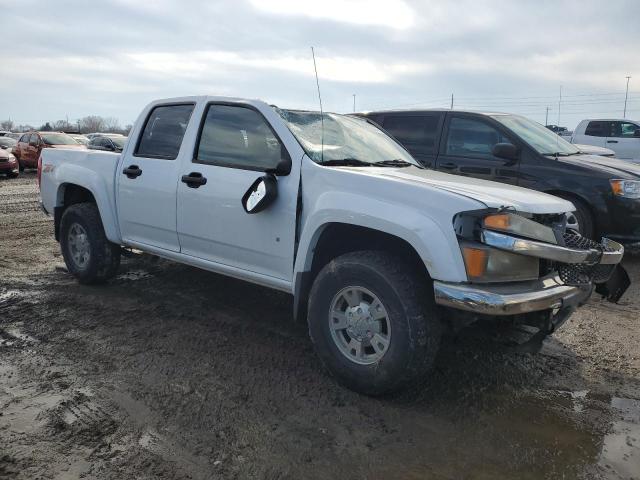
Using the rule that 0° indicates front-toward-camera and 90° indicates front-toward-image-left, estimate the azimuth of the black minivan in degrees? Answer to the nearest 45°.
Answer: approximately 315°

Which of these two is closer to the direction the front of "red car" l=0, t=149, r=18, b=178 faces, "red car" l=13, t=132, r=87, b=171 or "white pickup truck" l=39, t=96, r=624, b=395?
the white pickup truck

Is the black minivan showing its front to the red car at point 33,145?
no

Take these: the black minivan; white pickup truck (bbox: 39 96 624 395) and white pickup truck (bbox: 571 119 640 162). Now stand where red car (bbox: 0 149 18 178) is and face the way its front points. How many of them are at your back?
0

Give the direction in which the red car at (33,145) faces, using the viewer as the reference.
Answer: facing the viewer and to the right of the viewer

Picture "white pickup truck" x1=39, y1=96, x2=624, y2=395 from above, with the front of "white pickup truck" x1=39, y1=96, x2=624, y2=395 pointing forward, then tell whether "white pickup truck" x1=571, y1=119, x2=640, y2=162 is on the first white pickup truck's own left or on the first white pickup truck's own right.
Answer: on the first white pickup truck's own left

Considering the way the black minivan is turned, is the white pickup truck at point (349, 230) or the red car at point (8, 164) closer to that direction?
the white pickup truck

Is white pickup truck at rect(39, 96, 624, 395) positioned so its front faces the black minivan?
no

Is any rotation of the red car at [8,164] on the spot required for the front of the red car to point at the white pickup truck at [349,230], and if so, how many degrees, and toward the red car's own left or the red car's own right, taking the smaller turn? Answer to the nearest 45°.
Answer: approximately 45° to the red car's own right

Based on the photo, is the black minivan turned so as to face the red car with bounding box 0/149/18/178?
no

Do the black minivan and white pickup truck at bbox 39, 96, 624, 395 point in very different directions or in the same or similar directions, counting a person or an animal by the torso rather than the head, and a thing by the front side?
same or similar directions
